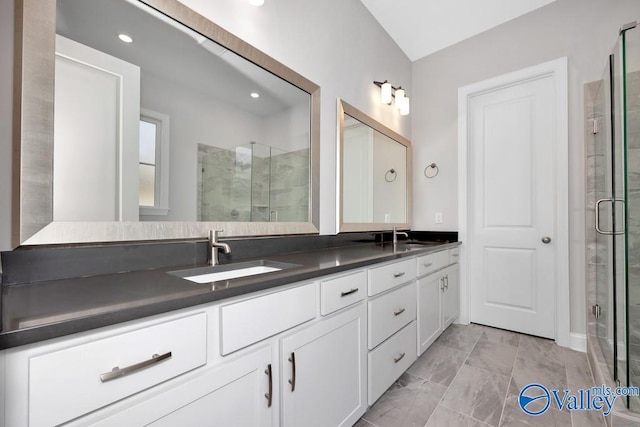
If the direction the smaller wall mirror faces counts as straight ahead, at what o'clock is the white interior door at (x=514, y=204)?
The white interior door is roughly at 10 o'clock from the smaller wall mirror.

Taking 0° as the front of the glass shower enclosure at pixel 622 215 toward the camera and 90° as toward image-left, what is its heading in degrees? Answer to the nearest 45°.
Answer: approximately 90°

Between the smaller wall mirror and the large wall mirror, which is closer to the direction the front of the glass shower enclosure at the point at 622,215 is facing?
the smaller wall mirror

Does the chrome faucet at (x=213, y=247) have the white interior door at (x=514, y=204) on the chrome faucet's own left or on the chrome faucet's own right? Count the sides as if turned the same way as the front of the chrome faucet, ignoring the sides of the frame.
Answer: on the chrome faucet's own left

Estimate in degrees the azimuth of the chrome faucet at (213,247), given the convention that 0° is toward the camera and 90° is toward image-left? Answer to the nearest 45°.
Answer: approximately 315°

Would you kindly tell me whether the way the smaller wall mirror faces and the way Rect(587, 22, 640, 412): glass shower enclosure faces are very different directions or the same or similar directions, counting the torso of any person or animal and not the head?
very different directions

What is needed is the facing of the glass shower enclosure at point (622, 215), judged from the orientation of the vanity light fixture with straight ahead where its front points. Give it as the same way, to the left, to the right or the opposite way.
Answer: the opposite way

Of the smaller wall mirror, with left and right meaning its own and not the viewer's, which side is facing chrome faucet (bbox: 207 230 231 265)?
right
